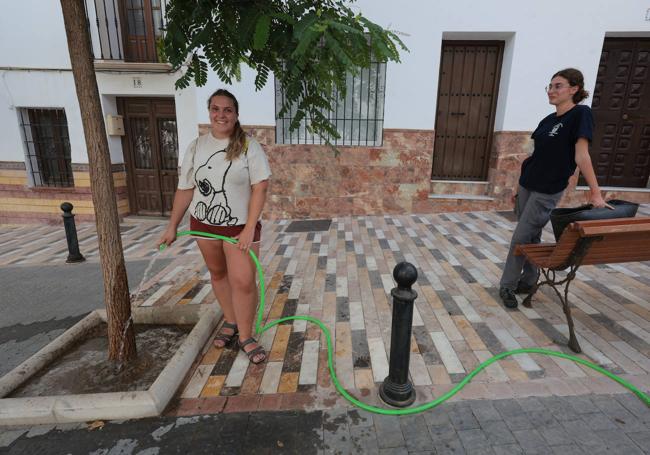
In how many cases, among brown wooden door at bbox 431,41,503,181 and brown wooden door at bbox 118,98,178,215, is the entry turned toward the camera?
2

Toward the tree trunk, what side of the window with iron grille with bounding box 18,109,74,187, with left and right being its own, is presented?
front

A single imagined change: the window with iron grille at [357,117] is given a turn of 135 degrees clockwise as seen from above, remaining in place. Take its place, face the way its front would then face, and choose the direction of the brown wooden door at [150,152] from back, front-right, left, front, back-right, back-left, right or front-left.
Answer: front-left

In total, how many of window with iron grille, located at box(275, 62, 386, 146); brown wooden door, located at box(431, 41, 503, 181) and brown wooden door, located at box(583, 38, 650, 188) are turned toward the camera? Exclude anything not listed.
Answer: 3

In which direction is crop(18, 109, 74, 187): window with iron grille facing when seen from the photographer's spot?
facing the viewer

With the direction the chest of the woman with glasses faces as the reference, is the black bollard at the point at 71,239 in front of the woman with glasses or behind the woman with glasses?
in front

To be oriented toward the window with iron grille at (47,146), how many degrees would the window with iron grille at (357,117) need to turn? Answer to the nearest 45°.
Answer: approximately 90° to its right

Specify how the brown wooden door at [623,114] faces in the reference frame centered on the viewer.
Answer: facing the viewer

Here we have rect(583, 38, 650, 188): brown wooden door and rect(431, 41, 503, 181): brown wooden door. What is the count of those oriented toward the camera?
2

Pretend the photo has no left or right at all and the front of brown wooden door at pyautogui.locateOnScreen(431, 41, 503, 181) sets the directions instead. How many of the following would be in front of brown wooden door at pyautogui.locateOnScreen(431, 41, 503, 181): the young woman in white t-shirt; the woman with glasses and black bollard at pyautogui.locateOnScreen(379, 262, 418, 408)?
3

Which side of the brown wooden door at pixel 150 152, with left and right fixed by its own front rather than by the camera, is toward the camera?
front

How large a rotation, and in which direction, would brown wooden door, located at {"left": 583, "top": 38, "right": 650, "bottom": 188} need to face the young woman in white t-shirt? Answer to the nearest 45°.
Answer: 0° — it already faces them

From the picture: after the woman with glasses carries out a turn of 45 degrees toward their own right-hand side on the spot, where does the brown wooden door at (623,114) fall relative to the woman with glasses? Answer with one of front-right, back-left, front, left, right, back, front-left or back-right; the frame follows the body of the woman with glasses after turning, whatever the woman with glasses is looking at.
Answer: right
